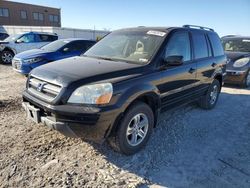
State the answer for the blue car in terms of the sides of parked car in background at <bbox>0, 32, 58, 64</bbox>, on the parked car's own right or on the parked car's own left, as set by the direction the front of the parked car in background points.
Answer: on the parked car's own left

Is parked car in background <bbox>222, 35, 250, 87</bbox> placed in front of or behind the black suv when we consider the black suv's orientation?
behind

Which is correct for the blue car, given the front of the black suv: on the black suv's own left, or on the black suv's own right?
on the black suv's own right

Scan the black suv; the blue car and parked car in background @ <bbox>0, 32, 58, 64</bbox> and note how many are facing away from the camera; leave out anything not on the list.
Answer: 0

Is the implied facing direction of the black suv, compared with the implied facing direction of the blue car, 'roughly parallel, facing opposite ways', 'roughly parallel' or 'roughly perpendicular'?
roughly parallel

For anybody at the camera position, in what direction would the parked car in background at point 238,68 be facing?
facing the viewer and to the left of the viewer

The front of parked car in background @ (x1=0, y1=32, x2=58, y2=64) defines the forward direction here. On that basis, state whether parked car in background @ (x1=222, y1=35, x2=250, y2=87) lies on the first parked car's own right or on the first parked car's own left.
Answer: on the first parked car's own left

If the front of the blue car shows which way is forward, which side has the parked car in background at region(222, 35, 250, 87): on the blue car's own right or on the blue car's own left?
on the blue car's own left

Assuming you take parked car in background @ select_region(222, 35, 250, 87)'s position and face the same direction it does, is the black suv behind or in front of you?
in front

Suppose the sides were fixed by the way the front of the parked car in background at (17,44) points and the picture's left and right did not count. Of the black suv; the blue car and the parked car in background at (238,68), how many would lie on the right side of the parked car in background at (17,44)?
0

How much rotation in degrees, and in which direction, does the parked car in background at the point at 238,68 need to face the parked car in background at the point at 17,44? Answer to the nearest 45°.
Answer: approximately 45° to its right

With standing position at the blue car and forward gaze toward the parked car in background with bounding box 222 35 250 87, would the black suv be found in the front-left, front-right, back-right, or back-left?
front-right

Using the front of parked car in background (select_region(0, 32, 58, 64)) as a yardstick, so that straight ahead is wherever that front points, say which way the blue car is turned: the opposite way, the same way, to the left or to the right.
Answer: the same way

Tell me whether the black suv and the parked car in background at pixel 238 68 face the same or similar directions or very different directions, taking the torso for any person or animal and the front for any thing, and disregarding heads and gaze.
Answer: same or similar directions

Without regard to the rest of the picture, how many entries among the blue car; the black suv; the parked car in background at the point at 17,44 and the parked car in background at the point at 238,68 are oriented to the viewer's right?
0

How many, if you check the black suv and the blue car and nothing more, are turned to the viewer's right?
0
